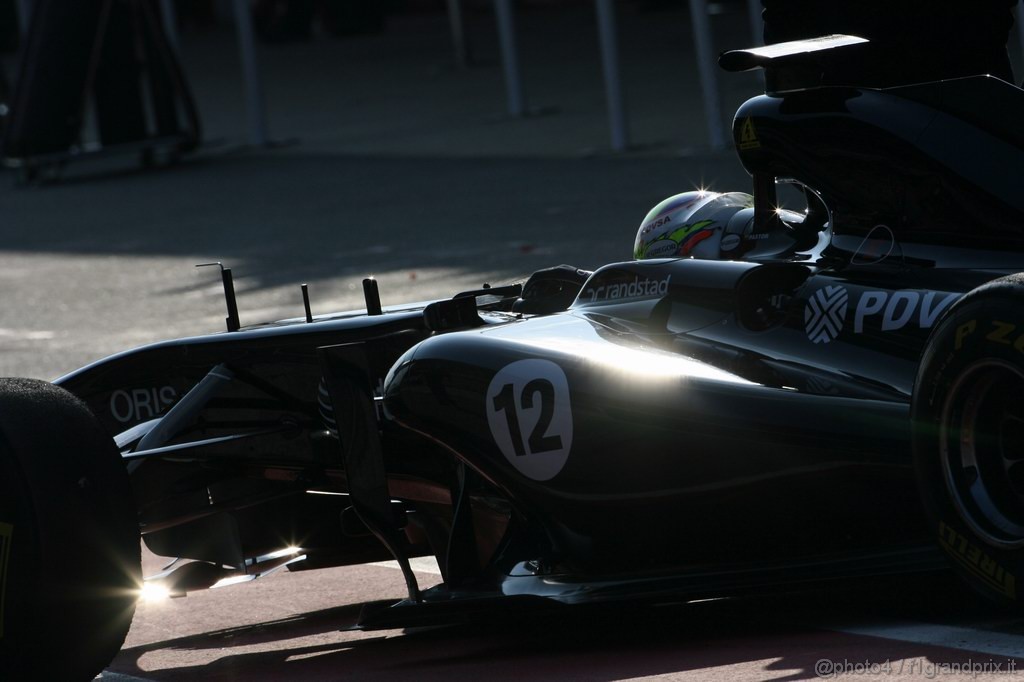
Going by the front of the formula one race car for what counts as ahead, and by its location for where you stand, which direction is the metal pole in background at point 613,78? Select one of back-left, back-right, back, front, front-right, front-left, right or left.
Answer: back-right

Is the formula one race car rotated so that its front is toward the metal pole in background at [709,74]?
no

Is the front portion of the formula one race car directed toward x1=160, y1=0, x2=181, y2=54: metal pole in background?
no

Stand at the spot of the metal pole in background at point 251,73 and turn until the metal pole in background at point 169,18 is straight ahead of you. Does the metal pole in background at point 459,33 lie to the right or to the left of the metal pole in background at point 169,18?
right

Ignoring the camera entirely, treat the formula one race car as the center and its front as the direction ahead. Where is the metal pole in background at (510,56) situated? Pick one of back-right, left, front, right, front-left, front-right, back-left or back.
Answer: back-right

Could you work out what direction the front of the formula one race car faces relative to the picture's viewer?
facing the viewer and to the left of the viewer

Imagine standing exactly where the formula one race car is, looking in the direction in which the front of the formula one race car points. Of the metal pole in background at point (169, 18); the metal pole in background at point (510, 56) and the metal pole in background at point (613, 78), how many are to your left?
0

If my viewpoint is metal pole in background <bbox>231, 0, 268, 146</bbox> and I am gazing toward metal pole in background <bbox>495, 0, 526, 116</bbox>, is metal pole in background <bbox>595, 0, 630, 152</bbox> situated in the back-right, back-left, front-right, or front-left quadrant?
front-right

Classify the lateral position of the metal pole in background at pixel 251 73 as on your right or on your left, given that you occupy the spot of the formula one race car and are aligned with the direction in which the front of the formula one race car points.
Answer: on your right

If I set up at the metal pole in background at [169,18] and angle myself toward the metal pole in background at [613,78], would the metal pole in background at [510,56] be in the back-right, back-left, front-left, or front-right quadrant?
front-left

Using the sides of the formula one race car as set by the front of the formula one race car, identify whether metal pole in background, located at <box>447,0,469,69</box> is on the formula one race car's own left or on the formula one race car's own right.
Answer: on the formula one race car's own right

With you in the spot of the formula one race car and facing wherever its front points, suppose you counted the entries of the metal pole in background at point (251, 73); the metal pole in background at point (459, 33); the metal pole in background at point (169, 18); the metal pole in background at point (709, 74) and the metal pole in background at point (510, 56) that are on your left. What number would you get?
0
